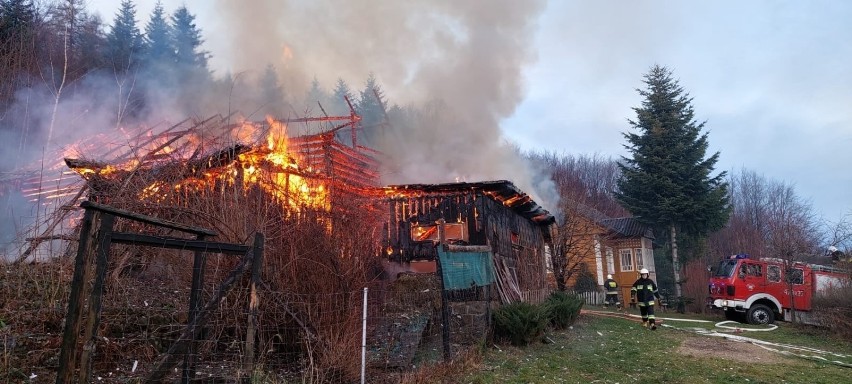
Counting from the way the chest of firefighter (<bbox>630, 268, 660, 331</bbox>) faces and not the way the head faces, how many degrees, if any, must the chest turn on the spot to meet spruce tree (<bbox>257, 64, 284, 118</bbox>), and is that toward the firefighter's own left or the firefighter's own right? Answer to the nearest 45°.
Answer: approximately 90° to the firefighter's own right

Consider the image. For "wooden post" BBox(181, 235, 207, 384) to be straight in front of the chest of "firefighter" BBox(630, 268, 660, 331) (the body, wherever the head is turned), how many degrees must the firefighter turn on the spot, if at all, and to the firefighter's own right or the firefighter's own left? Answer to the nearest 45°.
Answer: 0° — they already face it

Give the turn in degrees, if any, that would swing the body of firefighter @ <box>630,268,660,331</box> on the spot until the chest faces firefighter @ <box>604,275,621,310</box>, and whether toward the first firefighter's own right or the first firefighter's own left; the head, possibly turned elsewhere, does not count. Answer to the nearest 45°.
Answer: approximately 180°

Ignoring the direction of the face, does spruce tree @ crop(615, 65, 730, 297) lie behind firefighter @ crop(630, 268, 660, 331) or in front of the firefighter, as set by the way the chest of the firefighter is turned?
behind

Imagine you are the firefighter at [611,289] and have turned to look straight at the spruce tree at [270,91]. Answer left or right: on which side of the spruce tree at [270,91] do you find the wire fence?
left

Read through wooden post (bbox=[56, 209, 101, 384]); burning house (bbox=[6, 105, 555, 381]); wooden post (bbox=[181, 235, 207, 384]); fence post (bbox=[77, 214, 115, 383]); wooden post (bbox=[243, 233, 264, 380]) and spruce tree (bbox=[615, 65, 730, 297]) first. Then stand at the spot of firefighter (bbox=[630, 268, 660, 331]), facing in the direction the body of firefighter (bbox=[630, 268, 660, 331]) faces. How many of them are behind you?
1

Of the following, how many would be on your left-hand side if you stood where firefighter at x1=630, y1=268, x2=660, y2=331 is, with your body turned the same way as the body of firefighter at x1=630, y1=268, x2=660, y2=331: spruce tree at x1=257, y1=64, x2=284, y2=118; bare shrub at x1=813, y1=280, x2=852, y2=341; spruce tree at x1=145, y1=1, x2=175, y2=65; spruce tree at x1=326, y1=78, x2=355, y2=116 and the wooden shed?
1

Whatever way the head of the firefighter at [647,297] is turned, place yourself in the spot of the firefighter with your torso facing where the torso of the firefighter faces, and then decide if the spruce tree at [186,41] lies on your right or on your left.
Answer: on your right

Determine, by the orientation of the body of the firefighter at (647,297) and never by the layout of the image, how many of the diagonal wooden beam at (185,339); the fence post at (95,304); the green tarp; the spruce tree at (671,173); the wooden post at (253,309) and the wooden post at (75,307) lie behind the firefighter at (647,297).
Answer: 1

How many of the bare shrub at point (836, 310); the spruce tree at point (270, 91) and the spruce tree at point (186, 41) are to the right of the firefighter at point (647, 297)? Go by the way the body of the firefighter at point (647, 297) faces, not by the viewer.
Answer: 2

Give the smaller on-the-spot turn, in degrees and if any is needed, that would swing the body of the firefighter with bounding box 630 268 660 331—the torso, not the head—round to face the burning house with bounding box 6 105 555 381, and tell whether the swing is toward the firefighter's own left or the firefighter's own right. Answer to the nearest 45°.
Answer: approximately 45° to the firefighter's own right

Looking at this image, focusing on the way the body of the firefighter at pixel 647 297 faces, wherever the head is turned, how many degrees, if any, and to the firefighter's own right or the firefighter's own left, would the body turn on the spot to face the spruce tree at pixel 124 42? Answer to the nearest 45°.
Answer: approximately 90° to the firefighter's own right

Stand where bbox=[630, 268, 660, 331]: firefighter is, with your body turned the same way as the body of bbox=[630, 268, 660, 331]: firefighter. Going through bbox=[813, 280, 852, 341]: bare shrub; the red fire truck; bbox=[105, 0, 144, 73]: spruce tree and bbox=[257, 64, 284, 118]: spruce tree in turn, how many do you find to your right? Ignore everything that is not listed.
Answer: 2

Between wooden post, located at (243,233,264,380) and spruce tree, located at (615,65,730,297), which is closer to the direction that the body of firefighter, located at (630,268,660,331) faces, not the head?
the wooden post

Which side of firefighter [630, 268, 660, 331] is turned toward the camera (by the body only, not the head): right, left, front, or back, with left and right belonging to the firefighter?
front
